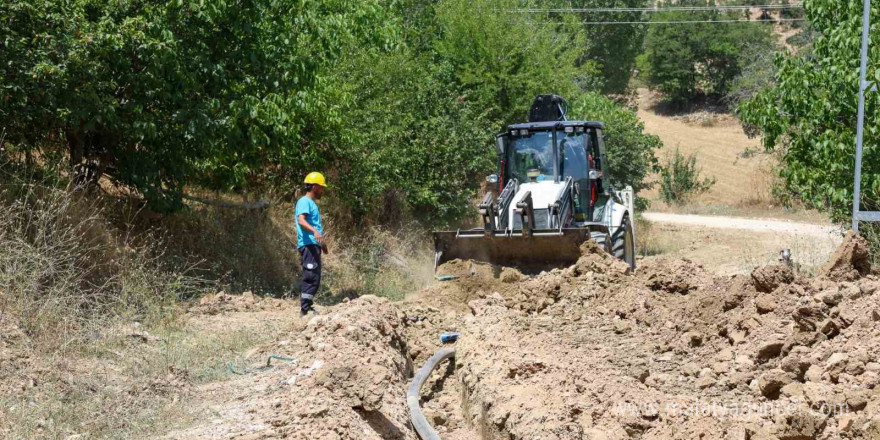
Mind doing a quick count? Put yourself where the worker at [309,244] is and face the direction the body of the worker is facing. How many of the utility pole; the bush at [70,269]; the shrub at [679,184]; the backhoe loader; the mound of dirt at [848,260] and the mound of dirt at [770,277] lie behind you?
1

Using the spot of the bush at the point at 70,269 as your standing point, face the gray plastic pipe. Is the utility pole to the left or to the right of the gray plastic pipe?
left

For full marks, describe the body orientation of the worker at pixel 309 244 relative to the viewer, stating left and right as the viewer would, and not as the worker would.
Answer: facing to the right of the viewer

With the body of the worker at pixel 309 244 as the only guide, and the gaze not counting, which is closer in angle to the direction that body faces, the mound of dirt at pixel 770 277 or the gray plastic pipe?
the mound of dirt

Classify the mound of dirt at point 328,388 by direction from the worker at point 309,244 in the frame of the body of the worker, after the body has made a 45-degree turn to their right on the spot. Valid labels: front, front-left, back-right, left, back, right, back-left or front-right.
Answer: front-right

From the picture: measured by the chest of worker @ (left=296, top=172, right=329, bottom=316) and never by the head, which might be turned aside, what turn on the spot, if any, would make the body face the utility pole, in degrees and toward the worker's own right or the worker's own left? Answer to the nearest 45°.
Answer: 0° — they already face it

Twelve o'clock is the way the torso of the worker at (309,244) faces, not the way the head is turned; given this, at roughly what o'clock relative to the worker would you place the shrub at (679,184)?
The shrub is roughly at 10 o'clock from the worker.

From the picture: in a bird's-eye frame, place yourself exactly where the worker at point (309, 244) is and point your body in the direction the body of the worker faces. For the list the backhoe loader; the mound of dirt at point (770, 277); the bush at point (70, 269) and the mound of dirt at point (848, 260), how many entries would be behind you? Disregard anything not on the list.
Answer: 1

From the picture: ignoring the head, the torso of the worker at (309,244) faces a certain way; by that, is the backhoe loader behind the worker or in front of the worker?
in front

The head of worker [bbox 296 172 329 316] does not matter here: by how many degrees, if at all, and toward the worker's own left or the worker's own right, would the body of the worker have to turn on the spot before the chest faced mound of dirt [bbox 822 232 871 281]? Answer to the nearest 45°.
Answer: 0° — they already face it

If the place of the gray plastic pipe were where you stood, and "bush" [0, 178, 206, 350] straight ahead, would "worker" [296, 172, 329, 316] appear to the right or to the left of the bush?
right

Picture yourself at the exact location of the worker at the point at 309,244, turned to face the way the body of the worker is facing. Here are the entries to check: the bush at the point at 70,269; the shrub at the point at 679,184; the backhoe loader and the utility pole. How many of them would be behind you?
1

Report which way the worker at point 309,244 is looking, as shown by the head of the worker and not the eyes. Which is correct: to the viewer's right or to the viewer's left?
to the viewer's right

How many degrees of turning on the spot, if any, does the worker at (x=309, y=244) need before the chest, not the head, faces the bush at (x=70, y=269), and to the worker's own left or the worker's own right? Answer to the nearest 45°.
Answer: approximately 180°
